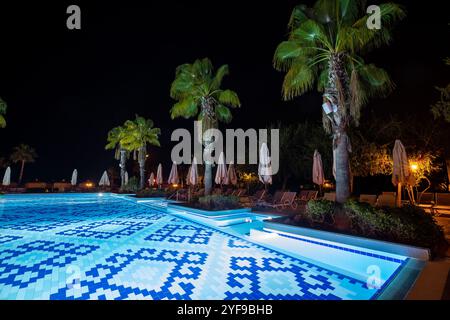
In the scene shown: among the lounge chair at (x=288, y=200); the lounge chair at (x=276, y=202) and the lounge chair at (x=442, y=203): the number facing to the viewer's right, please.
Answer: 0

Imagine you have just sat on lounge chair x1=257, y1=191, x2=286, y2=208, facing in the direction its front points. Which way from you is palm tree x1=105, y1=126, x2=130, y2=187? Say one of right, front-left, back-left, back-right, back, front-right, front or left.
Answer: front-right

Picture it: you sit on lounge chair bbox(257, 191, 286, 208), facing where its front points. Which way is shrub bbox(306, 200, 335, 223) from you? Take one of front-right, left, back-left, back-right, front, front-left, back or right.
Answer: left

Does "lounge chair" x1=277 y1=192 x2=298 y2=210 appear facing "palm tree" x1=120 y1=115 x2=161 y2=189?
no

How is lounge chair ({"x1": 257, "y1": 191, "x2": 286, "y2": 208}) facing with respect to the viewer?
to the viewer's left

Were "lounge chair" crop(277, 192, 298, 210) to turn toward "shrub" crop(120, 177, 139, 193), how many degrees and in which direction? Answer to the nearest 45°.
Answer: approximately 90° to its right

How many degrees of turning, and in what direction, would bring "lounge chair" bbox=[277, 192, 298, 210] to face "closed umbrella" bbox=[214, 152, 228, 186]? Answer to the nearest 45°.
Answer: approximately 90° to its right
